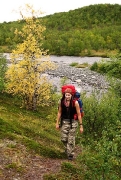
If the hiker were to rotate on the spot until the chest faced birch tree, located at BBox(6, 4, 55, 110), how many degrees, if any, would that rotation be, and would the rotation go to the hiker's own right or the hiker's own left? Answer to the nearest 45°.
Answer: approximately 180°

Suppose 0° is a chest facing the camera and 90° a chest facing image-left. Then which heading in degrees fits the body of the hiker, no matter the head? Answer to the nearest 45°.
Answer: approximately 0°
